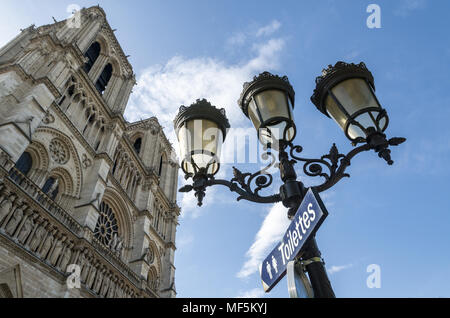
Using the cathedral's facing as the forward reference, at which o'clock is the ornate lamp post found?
The ornate lamp post is roughly at 1 o'clock from the cathedral.
